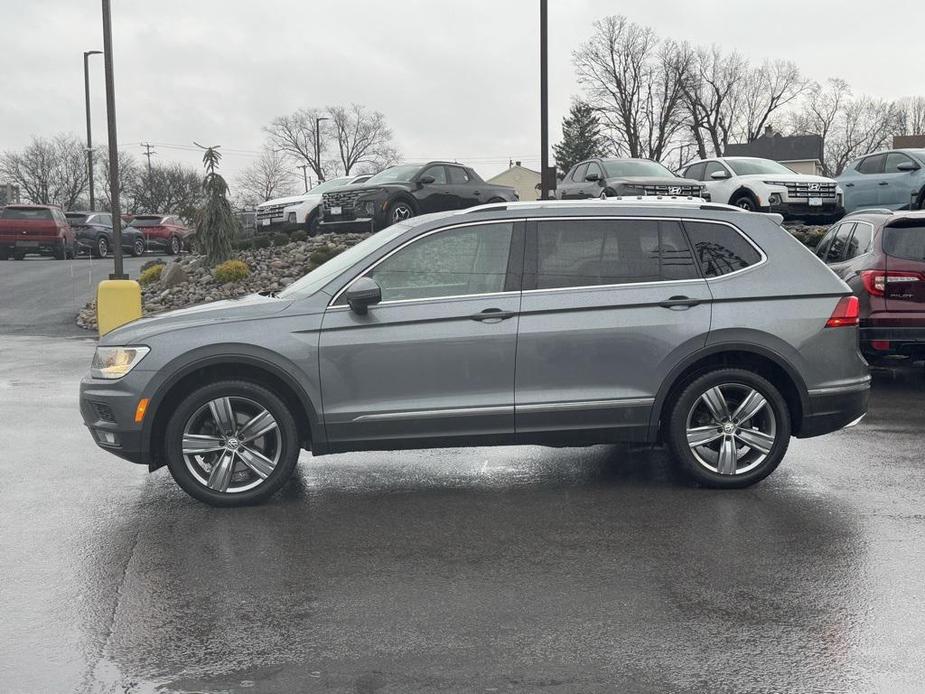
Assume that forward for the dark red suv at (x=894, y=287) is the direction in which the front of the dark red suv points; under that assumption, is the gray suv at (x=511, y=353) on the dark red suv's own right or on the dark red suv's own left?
on the dark red suv's own left

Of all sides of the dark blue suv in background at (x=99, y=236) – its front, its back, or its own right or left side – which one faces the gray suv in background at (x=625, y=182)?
right

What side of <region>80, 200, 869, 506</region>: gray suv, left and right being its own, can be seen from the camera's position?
left

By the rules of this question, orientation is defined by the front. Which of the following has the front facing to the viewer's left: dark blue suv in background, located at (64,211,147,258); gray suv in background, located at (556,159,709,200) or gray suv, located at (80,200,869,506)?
the gray suv, located at (80,200,869,506)

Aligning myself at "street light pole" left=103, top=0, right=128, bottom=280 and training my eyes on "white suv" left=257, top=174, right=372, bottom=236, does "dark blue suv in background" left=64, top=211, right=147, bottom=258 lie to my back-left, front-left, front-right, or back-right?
front-left

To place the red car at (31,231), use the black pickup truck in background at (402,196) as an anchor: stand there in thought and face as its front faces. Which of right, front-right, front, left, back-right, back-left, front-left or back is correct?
right

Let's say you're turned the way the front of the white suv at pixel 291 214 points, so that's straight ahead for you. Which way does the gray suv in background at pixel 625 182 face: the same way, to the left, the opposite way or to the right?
to the left

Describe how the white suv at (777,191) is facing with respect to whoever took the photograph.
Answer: facing the viewer and to the right of the viewer

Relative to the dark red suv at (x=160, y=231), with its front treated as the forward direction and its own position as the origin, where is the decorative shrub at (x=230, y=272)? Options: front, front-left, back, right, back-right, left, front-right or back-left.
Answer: back-right

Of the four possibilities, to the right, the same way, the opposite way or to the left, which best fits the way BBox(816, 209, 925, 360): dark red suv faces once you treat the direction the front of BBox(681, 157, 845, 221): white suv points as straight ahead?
the opposite way
